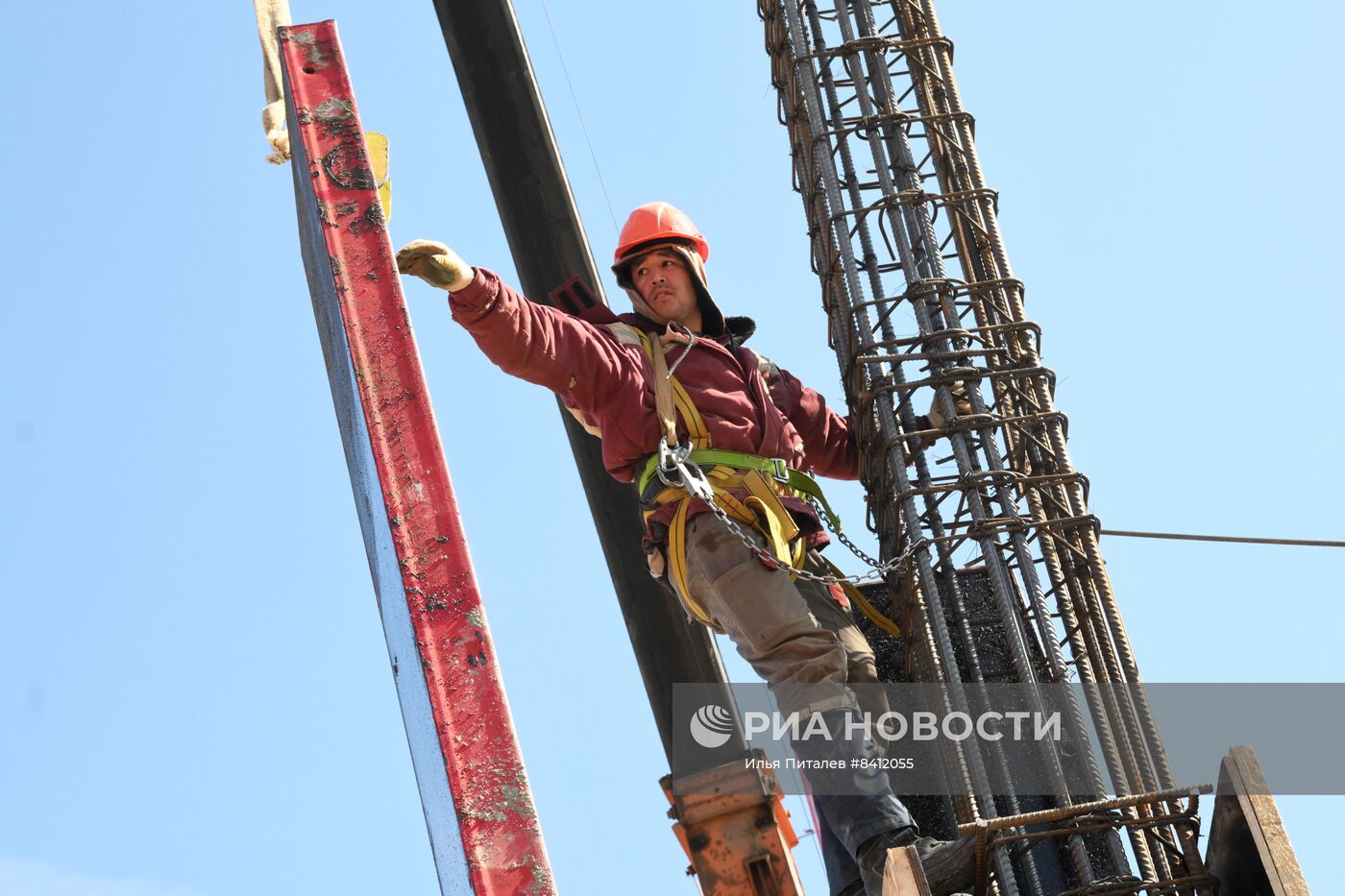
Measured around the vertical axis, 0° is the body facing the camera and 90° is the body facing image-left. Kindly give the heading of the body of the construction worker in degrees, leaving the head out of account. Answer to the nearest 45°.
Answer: approximately 315°

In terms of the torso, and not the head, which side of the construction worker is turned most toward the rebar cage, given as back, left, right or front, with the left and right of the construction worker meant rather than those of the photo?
left

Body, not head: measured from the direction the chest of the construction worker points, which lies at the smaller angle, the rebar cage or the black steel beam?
the rebar cage

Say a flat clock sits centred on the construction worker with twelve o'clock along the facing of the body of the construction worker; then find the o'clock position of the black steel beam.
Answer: The black steel beam is roughly at 7 o'clock from the construction worker.

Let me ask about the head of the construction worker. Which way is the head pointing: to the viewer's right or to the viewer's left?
to the viewer's left

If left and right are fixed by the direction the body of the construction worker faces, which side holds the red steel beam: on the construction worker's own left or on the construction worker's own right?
on the construction worker's own right
